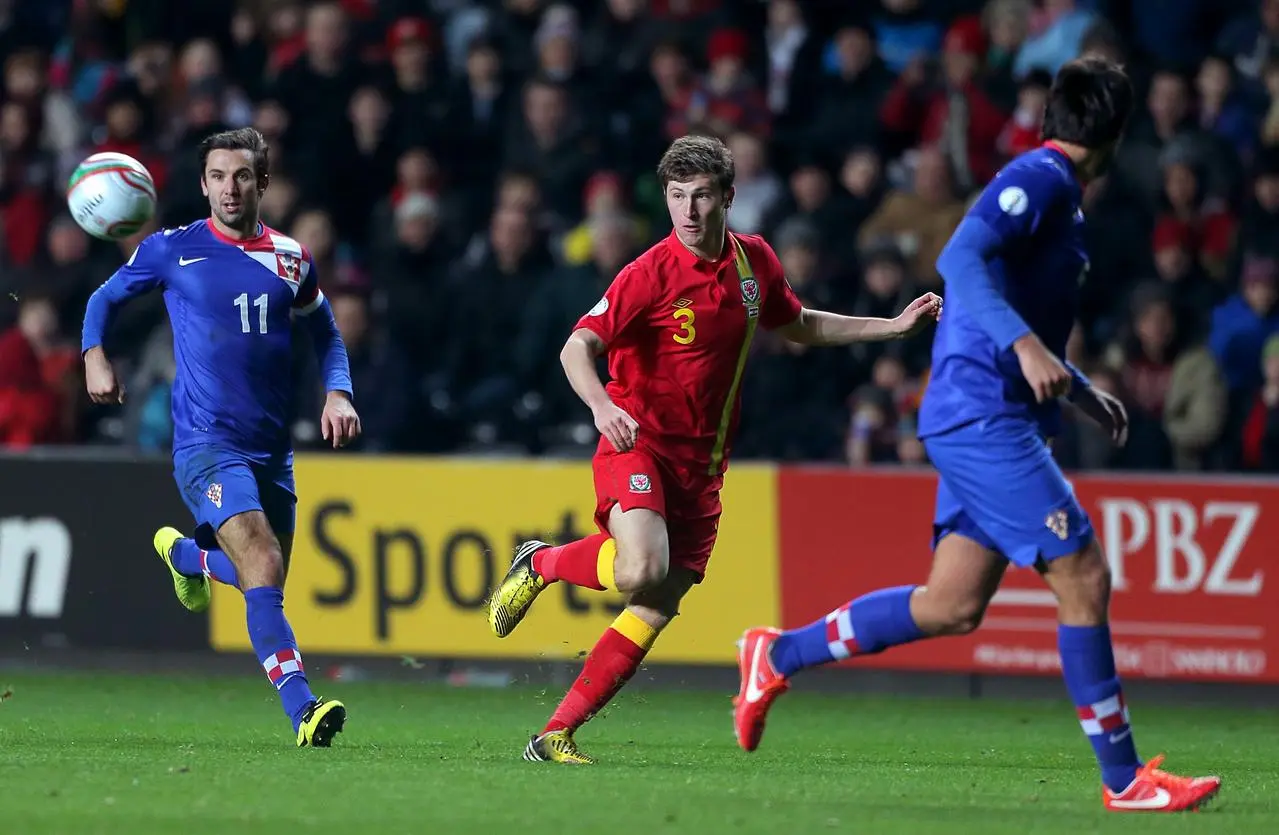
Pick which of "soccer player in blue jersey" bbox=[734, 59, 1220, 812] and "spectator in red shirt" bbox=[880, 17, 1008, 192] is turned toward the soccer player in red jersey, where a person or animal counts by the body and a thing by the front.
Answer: the spectator in red shirt

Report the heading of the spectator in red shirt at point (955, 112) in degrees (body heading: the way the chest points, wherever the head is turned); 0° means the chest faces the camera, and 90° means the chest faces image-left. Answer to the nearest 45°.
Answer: approximately 0°

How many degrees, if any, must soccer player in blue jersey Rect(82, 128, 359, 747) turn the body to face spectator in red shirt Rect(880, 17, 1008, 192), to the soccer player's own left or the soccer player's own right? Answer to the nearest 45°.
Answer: approximately 135° to the soccer player's own left

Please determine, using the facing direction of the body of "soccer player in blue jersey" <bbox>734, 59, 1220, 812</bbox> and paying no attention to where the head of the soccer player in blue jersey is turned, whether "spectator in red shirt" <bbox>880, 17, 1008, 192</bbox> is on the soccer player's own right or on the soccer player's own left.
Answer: on the soccer player's own left

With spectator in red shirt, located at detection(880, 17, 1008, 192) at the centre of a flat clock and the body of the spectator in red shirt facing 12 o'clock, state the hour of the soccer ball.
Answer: The soccer ball is roughly at 1 o'clock from the spectator in red shirt.

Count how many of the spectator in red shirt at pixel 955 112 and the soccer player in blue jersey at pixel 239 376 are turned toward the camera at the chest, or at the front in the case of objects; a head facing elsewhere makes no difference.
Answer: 2

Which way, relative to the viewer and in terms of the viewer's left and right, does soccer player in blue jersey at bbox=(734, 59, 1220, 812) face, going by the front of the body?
facing to the right of the viewer

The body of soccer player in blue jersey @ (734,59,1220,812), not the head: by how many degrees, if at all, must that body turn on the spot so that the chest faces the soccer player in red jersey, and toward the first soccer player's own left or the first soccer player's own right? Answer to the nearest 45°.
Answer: approximately 135° to the first soccer player's own left

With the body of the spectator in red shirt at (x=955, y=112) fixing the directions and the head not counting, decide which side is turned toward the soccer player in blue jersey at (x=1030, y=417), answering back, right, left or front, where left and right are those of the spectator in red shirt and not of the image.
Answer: front
